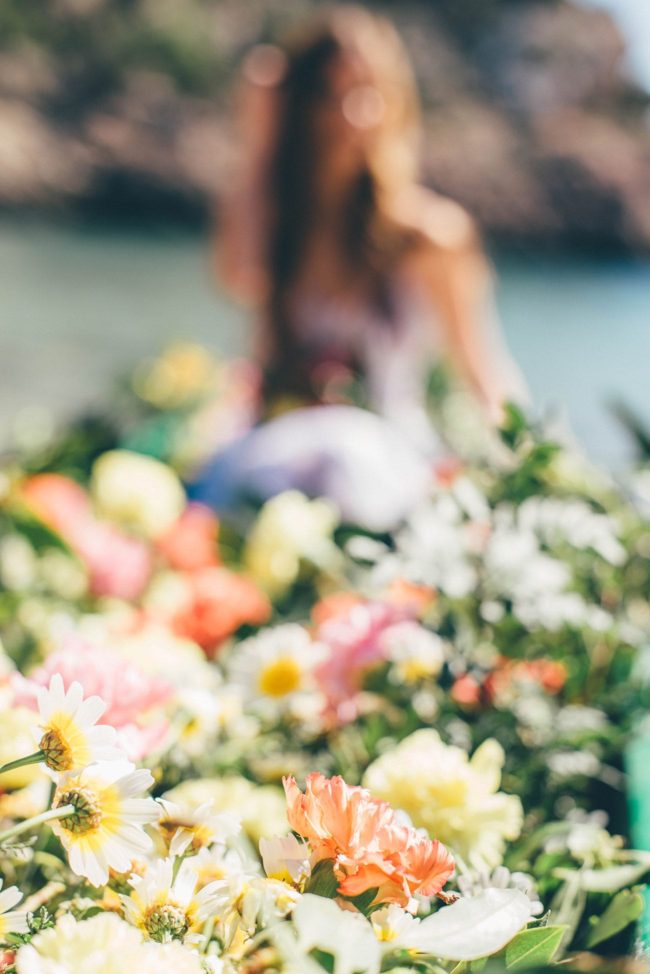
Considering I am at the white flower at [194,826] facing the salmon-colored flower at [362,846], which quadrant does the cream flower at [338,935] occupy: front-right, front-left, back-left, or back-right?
front-right

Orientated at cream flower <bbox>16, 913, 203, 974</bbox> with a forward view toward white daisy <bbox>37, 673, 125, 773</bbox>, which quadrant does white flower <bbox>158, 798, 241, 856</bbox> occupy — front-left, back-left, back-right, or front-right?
front-right

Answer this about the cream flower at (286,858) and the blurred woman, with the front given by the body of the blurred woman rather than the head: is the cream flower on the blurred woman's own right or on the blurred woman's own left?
on the blurred woman's own left

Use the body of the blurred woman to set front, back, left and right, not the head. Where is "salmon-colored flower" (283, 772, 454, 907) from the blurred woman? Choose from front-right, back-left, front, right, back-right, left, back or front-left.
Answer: front-left

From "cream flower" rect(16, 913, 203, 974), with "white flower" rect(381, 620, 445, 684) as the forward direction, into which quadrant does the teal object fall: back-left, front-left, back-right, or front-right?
front-right

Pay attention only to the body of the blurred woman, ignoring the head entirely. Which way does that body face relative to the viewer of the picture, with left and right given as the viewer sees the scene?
facing the viewer and to the left of the viewer

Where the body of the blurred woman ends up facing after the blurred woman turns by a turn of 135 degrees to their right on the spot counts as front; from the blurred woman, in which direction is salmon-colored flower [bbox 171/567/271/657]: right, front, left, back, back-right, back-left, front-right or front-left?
back

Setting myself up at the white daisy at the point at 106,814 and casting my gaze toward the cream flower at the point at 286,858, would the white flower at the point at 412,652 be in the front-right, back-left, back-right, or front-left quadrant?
front-left

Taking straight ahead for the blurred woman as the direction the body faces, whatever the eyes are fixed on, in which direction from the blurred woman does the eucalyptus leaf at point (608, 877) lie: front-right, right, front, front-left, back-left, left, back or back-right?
front-left

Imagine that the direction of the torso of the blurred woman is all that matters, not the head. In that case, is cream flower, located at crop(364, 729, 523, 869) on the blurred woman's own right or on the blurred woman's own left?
on the blurred woman's own left

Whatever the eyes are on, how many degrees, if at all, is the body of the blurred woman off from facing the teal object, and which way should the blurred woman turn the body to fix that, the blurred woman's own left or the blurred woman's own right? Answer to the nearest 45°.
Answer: approximately 45° to the blurred woman's own left

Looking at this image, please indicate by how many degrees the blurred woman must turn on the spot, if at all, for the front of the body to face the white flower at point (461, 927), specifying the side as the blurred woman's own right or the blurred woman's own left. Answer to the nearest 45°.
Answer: approximately 45° to the blurred woman's own left
